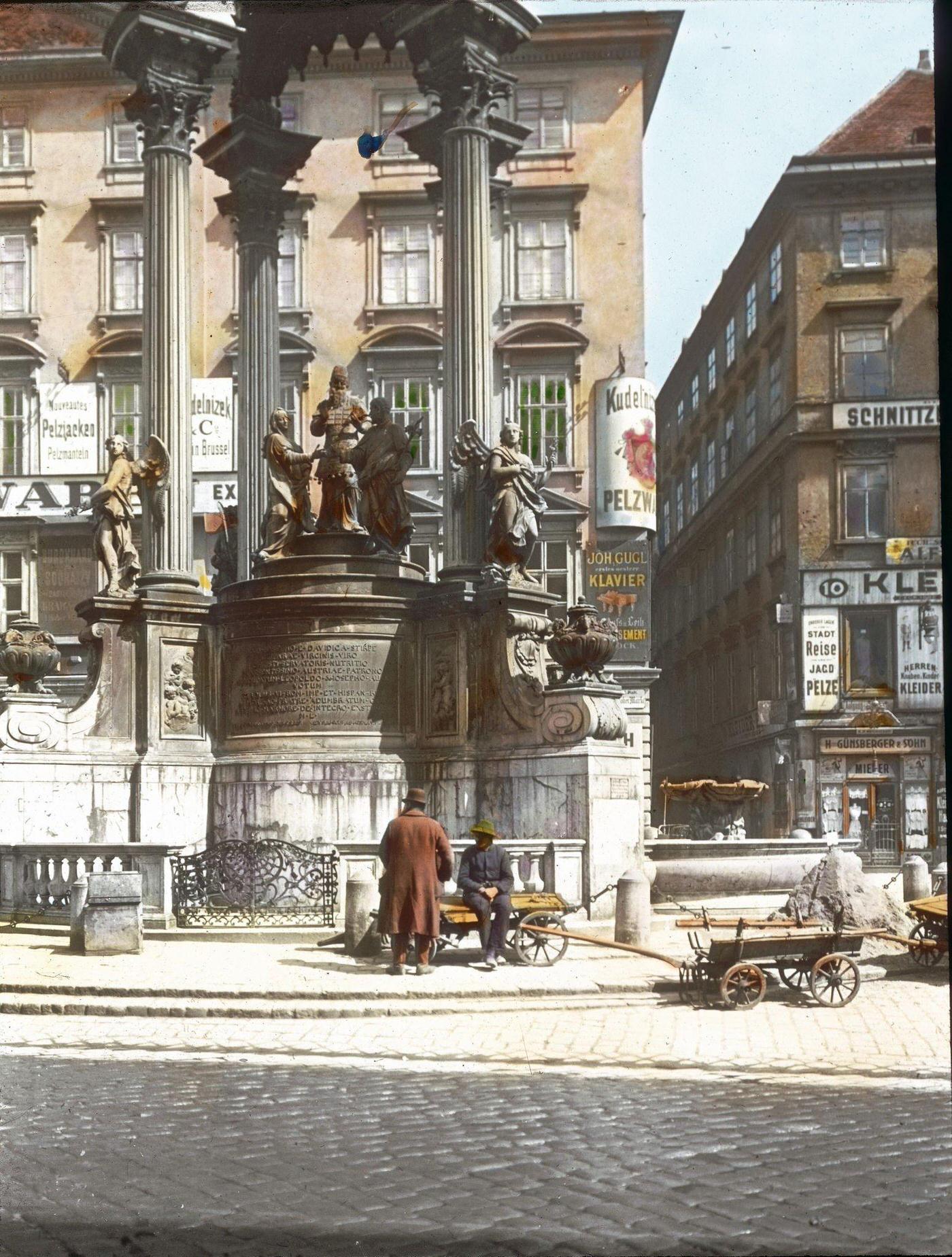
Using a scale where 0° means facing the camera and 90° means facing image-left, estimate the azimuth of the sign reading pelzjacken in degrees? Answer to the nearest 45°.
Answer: approximately 0°

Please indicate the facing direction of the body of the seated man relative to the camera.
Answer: toward the camera

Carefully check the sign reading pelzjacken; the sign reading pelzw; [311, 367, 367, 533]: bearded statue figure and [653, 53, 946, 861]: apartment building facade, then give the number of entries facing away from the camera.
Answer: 0

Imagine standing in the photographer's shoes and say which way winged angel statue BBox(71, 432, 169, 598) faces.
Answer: facing the viewer and to the left of the viewer

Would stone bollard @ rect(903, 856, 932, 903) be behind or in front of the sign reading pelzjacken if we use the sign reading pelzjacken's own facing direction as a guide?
in front

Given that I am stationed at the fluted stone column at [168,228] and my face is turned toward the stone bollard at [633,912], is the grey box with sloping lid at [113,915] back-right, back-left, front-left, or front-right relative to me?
front-right

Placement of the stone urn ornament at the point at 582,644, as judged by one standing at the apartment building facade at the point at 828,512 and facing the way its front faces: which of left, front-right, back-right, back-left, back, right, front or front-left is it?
front

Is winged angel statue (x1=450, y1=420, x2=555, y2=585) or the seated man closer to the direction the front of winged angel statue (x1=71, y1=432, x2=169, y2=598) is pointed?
the seated man

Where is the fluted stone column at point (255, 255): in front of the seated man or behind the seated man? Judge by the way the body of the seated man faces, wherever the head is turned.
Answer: behind

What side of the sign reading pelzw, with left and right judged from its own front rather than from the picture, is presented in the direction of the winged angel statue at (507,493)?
front

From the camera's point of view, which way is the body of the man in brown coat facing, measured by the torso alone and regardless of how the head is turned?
away from the camera

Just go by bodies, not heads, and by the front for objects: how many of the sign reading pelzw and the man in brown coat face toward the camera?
1

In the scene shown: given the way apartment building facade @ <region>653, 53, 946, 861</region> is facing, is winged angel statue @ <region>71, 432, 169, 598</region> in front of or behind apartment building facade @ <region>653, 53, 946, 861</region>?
in front

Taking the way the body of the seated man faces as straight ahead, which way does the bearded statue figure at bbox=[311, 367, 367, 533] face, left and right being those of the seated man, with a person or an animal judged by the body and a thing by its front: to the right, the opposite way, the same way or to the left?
the same way

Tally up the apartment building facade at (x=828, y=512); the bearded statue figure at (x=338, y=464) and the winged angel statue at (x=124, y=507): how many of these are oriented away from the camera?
0

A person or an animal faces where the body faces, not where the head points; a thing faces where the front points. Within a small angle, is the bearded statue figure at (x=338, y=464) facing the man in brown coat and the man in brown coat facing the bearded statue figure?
yes

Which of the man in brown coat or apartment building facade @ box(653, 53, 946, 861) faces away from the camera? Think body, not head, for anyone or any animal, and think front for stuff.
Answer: the man in brown coat
